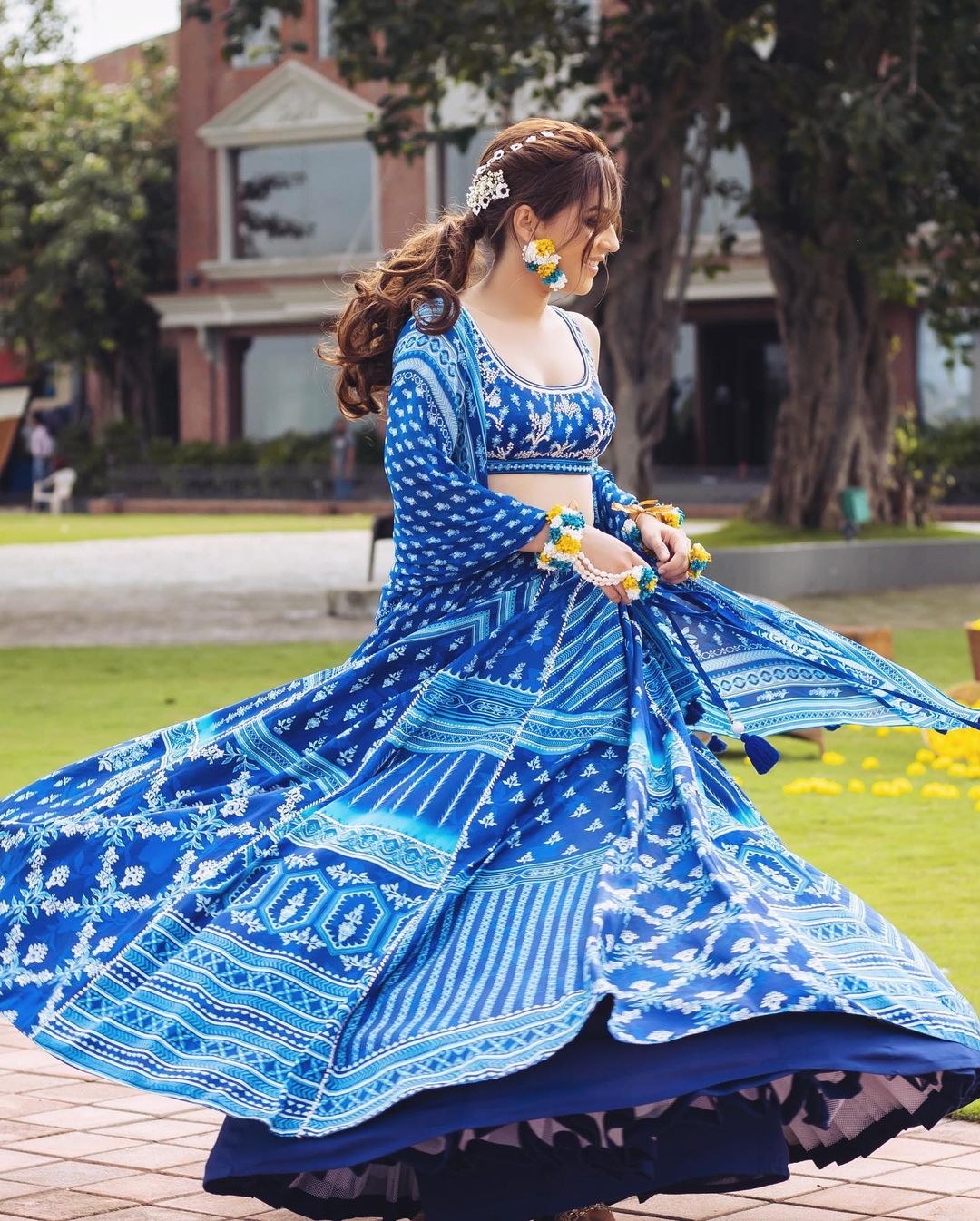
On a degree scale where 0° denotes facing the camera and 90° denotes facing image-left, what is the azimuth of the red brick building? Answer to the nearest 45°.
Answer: approximately 0°

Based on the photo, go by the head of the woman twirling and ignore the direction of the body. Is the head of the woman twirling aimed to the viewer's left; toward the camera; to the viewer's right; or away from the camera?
to the viewer's right

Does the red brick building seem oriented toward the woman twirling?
yes

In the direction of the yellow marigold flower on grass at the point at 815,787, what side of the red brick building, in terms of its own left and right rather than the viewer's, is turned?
front

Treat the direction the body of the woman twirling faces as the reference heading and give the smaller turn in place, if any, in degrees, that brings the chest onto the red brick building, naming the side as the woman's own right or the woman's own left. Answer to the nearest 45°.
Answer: approximately 135° to the woman's own left

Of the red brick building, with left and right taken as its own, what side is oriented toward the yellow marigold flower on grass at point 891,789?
front

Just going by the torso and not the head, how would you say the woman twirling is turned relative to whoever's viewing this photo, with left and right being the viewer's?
facing the viewer and to the right of the viewer

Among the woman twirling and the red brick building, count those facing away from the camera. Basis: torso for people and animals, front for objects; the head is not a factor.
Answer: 0

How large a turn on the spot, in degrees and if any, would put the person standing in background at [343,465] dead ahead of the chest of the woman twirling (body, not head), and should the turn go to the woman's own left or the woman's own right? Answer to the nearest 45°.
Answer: approximately 135° to the woman's own left

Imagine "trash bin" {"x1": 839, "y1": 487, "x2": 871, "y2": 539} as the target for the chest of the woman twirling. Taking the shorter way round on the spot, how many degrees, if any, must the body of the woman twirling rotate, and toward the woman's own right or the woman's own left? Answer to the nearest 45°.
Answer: approximately 135° to the woman's own left

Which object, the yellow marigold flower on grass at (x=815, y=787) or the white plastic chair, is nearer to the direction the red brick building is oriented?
the yellow marigold flower on grass

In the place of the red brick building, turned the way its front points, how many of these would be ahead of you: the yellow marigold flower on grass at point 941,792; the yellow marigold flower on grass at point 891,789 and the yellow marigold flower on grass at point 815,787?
3

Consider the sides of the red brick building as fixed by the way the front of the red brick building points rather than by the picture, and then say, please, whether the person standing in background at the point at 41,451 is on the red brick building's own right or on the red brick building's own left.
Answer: on the red brick building's own right
